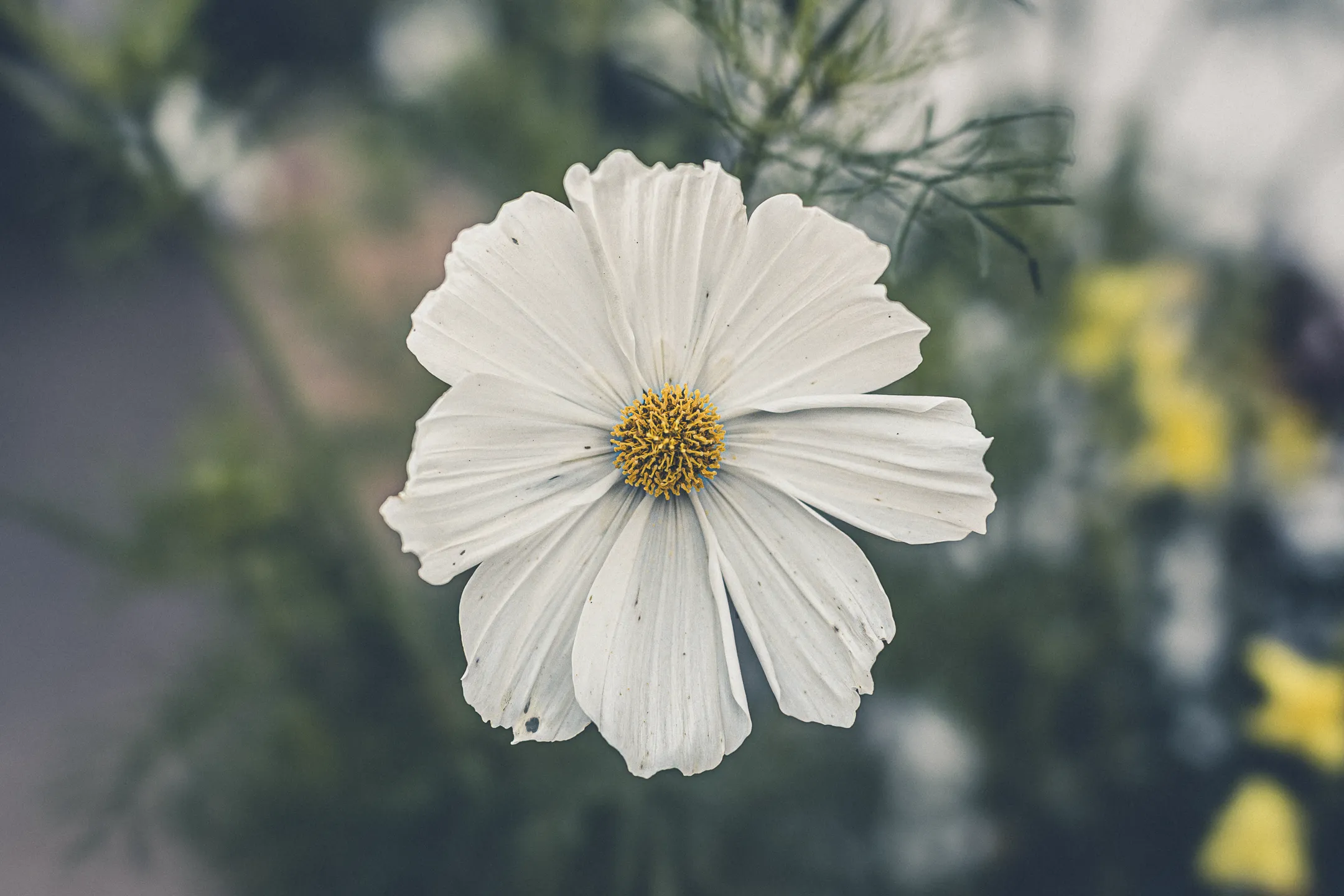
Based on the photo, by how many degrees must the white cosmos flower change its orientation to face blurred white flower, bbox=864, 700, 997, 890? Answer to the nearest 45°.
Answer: approximately 180°

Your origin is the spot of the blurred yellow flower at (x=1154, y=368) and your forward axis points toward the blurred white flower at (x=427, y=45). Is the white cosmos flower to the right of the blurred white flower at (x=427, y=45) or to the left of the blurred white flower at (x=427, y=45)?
left

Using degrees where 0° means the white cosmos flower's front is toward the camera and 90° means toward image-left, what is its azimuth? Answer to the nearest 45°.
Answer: approximately 0°
